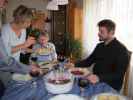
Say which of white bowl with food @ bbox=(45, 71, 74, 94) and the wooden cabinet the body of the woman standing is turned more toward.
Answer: the white bowl with food

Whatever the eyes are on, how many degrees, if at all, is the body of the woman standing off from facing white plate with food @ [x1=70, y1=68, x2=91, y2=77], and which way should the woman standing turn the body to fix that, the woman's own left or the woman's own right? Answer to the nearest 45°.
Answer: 0° — they already face it

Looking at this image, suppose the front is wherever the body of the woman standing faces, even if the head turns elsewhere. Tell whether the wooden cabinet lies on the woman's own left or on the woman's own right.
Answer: on the woman's own left

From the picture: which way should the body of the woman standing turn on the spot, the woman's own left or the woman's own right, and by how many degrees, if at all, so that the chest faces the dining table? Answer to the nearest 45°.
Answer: approximately 45° to the woman's own right

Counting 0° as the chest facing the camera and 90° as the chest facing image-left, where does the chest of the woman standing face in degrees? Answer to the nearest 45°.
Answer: approximately 315°

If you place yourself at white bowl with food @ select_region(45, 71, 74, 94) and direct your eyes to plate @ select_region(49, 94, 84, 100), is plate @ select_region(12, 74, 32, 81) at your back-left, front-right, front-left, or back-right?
back-right

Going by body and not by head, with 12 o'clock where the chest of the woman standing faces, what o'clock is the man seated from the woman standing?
The man seated is roughly at 11 o'clock from the woman standing.
